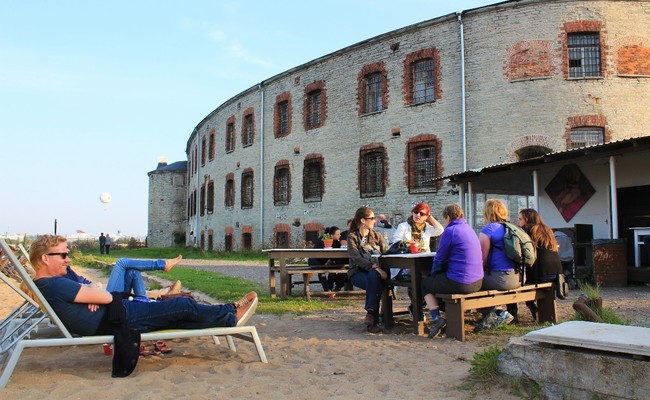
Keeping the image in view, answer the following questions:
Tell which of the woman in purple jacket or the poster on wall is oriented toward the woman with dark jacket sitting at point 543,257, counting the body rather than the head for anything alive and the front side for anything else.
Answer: the poster on wall

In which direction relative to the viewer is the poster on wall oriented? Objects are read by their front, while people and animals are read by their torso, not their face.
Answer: toward the camera

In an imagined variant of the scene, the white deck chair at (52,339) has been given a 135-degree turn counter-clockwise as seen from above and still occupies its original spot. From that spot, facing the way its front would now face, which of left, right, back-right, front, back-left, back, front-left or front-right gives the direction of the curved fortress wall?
right

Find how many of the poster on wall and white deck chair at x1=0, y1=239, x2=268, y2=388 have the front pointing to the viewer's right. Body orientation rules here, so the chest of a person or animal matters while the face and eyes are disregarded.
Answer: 1

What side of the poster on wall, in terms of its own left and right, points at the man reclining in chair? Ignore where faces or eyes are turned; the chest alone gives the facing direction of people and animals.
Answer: front

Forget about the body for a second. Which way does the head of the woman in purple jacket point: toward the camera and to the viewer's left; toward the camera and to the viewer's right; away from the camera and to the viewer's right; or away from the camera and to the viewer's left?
away from the camera and to the viewer's left

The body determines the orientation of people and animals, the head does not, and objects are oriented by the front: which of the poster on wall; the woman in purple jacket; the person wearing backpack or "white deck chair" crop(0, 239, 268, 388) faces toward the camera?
the poster on wall

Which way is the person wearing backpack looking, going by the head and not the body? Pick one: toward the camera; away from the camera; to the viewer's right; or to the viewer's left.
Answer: away from the camera

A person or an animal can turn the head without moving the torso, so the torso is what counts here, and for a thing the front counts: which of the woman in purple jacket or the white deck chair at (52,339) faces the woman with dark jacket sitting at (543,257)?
the white deck chair

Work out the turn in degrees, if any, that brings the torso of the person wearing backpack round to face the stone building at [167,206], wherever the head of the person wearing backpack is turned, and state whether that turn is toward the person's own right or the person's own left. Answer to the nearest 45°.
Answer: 0° — they already face it

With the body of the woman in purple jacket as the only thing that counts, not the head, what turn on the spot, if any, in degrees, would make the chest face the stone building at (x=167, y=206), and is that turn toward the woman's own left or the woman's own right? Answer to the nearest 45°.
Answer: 0° — they already face it

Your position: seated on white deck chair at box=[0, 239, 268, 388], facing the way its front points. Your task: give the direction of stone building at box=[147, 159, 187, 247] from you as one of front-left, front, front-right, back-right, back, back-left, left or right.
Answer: left

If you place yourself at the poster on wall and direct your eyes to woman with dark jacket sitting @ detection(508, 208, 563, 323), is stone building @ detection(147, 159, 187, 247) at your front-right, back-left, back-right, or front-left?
back-right

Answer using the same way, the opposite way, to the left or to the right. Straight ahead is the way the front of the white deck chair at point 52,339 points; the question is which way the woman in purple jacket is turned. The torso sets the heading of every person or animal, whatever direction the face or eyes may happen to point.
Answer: to the left

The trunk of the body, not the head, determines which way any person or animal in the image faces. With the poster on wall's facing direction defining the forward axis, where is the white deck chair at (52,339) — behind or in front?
in front

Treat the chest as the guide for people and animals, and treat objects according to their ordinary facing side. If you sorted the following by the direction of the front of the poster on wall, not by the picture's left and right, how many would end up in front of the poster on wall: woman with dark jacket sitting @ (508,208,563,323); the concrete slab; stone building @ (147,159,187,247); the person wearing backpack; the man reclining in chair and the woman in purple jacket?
5

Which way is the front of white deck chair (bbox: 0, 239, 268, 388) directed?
to the viewer's right
